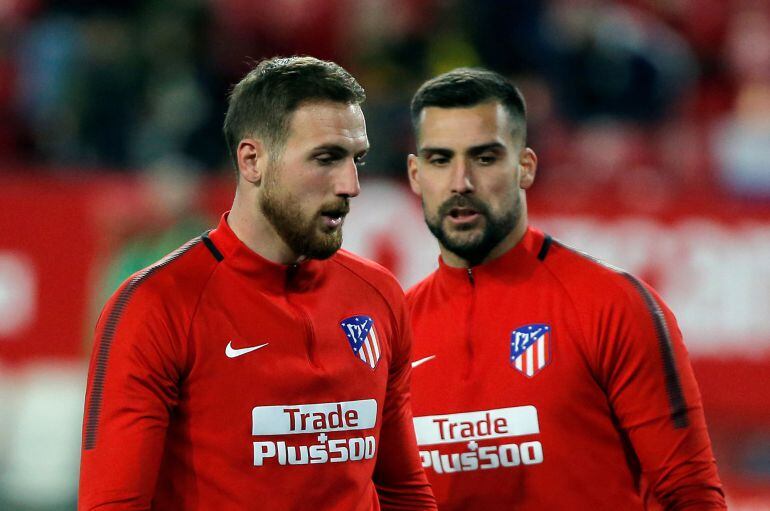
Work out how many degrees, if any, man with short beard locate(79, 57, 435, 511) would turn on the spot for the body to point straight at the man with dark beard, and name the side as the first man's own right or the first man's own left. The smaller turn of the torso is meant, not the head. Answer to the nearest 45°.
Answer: approximately 90° to the first man's own left

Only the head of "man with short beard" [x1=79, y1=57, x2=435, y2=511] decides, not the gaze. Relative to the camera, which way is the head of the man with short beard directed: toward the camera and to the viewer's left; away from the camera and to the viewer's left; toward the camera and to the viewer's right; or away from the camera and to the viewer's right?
toward the camera and to the viewer's right

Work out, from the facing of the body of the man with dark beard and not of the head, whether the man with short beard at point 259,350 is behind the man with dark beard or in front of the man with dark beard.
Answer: in front

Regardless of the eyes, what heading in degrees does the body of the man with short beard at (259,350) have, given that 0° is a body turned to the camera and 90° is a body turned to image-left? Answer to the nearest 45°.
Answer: approximately 315°

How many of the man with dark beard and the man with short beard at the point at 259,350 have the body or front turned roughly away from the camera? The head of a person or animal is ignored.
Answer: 0

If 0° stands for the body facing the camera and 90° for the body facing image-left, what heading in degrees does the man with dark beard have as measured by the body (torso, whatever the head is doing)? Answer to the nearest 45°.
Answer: approximately 45°
